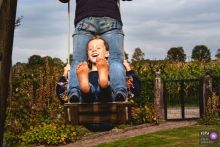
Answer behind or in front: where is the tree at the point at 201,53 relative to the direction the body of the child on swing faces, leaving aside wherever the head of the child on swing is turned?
behind

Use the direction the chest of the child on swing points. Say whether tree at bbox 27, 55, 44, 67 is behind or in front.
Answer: behind

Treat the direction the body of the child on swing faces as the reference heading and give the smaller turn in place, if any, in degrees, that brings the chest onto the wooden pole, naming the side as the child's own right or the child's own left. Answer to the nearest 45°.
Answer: approximately 135° to the child's own right

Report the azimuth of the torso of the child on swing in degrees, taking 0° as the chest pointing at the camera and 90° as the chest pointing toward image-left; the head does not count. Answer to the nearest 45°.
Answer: approximately 0°

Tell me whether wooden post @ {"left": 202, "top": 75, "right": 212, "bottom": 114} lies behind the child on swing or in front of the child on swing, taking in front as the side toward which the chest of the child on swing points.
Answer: behind
